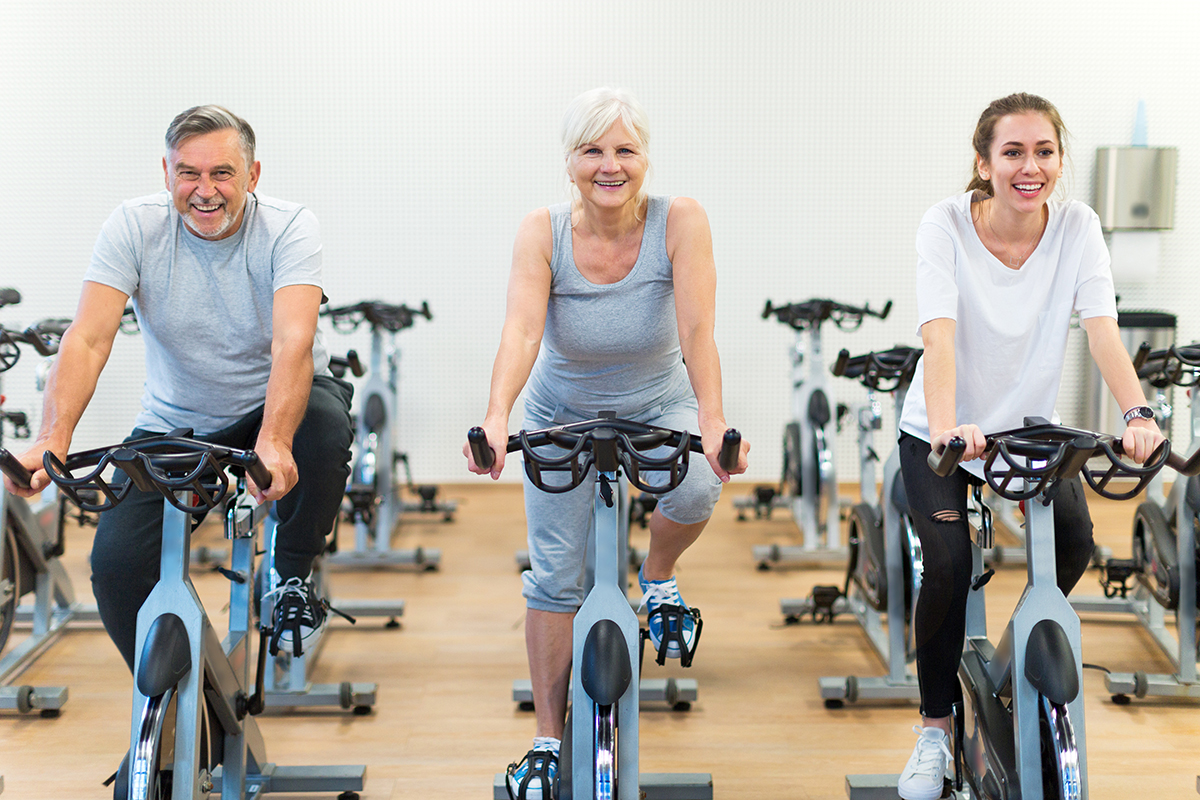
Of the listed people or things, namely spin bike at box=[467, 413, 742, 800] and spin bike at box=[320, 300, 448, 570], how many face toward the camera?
2

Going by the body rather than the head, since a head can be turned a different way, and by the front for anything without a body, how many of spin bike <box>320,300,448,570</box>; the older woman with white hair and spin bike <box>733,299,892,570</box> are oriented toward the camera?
3

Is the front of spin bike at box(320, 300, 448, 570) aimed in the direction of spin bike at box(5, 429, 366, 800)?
yes

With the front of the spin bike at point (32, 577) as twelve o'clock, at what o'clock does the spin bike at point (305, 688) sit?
the spin bike at point (305, 688) is roughly at 9 o'clock from the spin bike at point (32, 577).

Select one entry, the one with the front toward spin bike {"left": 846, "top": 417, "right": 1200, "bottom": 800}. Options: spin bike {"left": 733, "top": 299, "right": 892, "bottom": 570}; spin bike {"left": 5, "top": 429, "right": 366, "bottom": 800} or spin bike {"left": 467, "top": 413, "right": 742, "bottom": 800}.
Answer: spin bike {"left": 733, "top": 299, "right": 892, "bottom": 570}

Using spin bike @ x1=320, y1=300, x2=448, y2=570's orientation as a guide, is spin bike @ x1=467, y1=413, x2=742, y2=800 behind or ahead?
ahead

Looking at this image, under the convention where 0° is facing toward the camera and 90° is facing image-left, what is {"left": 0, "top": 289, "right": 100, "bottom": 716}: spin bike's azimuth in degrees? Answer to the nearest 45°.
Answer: approximately 45°

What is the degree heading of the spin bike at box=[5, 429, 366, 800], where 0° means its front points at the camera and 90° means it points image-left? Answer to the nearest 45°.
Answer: approximately 45°

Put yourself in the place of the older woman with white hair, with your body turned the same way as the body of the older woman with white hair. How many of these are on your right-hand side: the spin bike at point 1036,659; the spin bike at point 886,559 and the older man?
1

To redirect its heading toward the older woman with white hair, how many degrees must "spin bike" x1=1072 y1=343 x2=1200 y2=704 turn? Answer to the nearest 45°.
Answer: approximately 90° to its right

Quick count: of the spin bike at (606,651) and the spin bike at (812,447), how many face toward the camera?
2

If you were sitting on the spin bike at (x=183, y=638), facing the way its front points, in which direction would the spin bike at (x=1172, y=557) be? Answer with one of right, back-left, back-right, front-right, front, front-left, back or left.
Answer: back-left

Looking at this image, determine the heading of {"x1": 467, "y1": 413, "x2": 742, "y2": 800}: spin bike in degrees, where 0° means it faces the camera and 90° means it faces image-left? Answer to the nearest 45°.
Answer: approximately 0°
